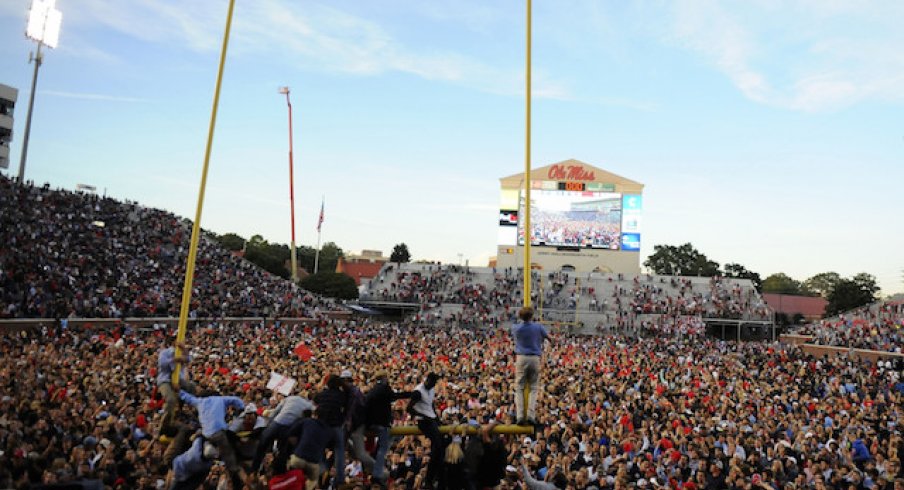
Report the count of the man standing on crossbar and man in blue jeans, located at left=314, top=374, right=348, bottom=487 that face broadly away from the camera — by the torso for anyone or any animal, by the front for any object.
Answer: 2

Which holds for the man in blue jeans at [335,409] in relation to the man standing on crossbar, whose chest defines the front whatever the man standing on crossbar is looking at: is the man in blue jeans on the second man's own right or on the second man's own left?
on the second man's own left

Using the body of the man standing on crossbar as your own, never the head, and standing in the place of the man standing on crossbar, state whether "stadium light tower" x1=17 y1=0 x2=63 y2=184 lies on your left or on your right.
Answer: on your left

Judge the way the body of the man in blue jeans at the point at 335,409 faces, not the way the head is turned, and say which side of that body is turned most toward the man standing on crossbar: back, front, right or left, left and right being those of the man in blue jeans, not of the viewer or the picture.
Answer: right

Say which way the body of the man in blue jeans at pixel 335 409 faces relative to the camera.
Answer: away from the camera

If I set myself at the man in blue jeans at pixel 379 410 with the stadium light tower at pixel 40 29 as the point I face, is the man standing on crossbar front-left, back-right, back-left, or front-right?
back-right

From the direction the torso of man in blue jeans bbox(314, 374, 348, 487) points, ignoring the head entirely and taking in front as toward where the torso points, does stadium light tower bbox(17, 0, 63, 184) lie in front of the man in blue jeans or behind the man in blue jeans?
in front

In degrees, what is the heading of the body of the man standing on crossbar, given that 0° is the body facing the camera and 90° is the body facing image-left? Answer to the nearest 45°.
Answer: approximately 180°

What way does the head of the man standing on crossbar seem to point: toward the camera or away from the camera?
away from the camera
